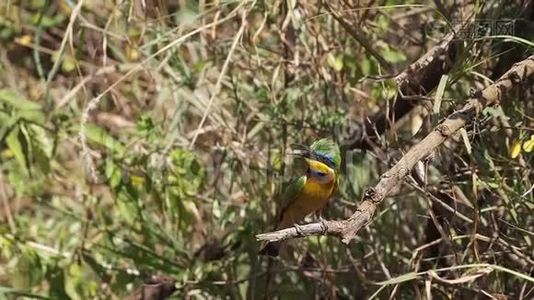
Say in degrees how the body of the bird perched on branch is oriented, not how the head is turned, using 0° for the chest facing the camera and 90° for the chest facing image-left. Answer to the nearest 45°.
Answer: approximately 315°

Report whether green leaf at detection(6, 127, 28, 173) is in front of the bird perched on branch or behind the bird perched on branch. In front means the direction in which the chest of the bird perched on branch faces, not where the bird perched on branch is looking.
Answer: behind
